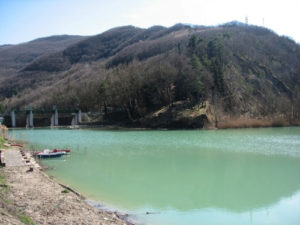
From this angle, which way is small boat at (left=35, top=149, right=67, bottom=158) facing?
to the viewer's right
